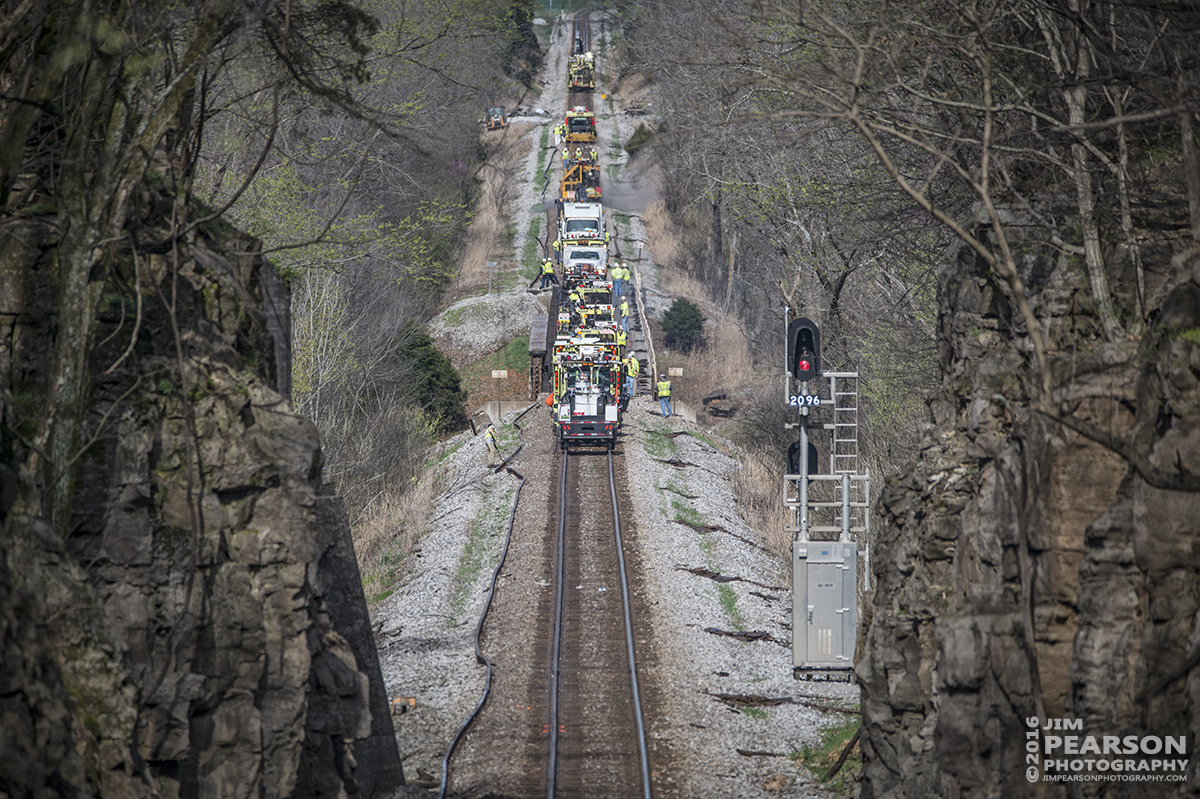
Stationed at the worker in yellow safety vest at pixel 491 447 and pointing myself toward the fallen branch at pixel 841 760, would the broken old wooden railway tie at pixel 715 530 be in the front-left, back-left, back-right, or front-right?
front-left

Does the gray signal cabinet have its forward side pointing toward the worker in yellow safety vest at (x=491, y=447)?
no

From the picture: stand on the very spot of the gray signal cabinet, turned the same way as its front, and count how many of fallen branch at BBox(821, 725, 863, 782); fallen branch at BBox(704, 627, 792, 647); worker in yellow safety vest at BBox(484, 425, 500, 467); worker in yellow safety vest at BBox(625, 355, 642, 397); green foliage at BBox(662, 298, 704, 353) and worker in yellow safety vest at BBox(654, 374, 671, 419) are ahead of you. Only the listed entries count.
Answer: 1

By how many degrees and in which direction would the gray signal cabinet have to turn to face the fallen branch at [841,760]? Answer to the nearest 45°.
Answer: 0° — it already faces it

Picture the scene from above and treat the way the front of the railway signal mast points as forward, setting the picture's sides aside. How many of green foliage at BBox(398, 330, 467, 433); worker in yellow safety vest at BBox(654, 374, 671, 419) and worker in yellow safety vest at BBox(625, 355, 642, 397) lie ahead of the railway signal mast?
0

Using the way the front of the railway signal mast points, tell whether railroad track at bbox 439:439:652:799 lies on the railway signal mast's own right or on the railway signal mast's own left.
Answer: on the railway signal mast's own right

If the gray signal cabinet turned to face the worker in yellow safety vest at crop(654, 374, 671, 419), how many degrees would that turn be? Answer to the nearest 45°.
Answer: approximately 180°

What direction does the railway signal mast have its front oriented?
toward the camera

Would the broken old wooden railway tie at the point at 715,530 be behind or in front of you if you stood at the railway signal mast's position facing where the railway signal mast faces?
behind

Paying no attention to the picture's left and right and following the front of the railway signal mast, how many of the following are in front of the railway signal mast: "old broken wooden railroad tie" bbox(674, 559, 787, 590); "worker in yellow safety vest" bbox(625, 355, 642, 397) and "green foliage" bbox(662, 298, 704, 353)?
0

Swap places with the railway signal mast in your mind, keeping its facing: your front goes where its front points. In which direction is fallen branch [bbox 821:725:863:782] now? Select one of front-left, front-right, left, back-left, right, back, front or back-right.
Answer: front

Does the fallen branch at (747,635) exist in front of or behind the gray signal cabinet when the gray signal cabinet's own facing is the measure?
behind

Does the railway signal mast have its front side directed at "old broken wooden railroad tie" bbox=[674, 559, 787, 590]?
no

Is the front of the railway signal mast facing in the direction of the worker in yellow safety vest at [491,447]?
no

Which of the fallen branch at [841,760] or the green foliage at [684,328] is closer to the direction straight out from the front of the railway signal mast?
the fallen branch

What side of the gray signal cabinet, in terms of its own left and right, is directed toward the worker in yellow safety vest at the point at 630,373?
back

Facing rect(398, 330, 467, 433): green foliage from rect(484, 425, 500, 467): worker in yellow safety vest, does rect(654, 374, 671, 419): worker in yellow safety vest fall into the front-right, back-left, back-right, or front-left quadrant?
front-right

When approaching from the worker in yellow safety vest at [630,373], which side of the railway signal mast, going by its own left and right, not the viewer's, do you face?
back
